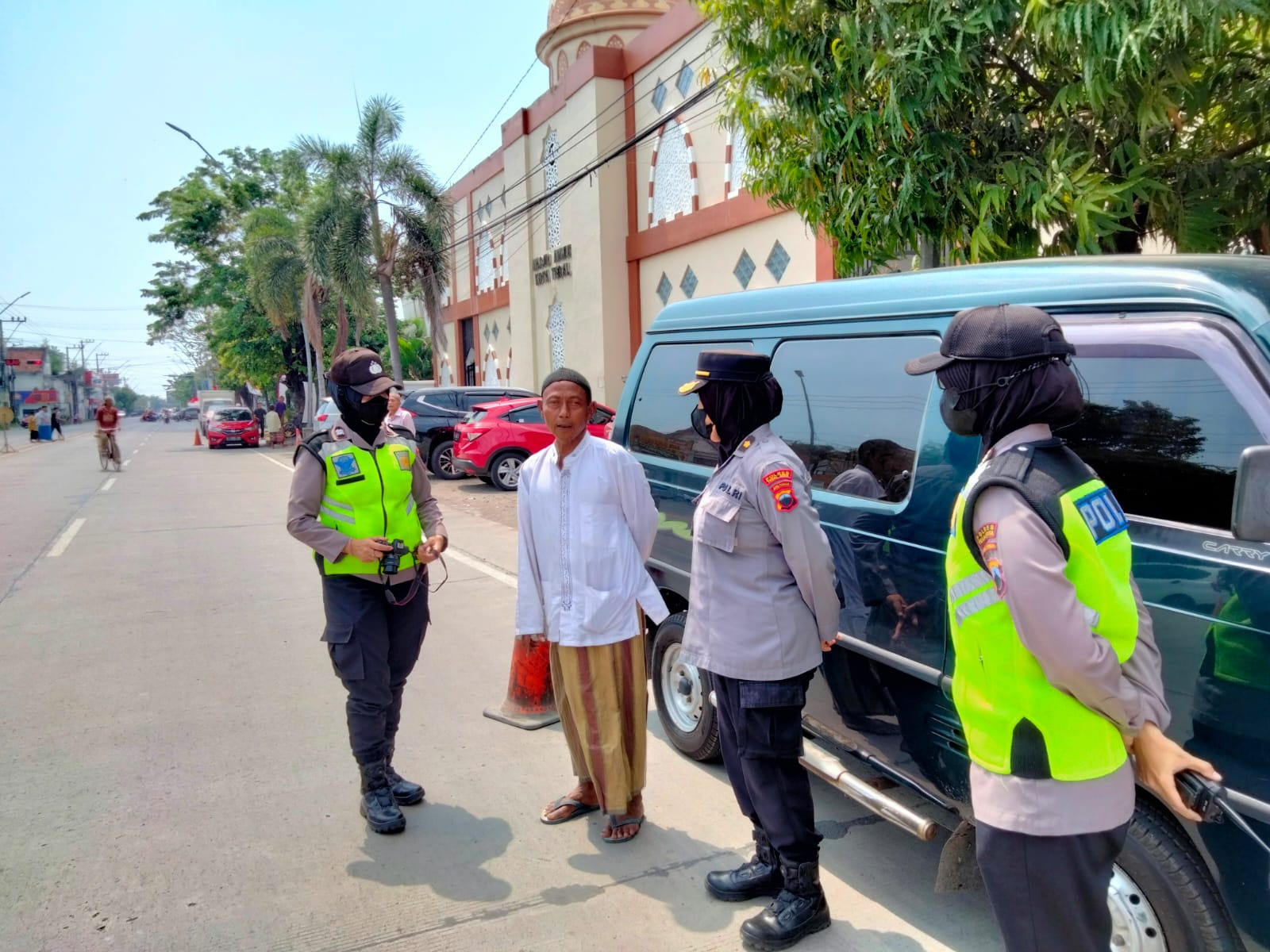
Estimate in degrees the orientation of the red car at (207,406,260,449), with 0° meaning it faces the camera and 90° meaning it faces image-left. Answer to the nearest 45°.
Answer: approximately 0°

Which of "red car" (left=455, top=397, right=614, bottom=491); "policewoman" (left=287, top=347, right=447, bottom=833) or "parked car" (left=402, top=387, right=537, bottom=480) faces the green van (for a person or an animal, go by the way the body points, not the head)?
the policewoman

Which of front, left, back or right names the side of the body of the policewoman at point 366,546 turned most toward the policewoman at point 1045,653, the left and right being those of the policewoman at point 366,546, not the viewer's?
front

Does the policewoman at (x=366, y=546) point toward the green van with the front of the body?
yes

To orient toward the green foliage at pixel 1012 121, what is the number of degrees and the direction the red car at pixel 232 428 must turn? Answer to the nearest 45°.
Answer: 0° — it already faces it

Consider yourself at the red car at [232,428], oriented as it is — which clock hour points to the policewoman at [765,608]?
The policewoman is roughly at 12 o'clock from the red car.

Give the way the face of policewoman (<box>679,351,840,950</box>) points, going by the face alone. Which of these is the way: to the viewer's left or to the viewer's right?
to the viewer's left

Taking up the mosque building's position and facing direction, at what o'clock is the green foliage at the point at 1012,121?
The green foliage is roughly at 10 o'clock from the mosque building.

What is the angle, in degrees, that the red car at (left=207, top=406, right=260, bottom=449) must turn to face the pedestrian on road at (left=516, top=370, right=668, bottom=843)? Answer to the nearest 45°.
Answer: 0° — it already faces them

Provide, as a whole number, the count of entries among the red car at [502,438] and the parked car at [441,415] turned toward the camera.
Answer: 0

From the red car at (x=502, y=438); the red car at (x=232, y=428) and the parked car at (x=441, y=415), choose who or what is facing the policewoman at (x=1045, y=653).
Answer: the red car at (x=232, y=428)
